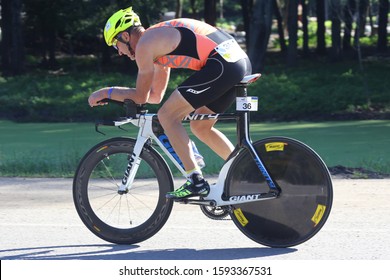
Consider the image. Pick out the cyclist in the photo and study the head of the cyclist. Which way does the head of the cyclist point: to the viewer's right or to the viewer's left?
to the viewer's left

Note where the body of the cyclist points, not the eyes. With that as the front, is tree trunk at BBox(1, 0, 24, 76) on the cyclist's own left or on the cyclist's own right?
on the cyclist's own right

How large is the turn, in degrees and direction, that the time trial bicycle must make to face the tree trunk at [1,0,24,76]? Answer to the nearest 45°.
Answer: approximately 90° to its right

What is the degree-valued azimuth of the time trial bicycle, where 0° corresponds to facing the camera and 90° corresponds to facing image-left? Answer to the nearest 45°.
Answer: approximately 90°

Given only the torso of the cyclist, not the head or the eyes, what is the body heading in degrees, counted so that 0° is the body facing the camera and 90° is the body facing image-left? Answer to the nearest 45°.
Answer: approximately 90°
